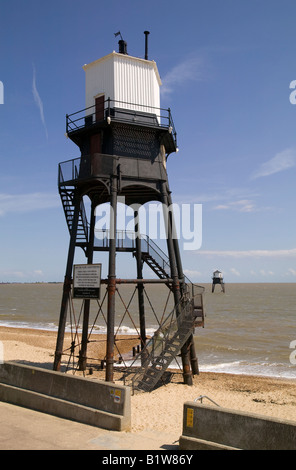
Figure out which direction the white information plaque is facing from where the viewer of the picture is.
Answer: facing the viewer
